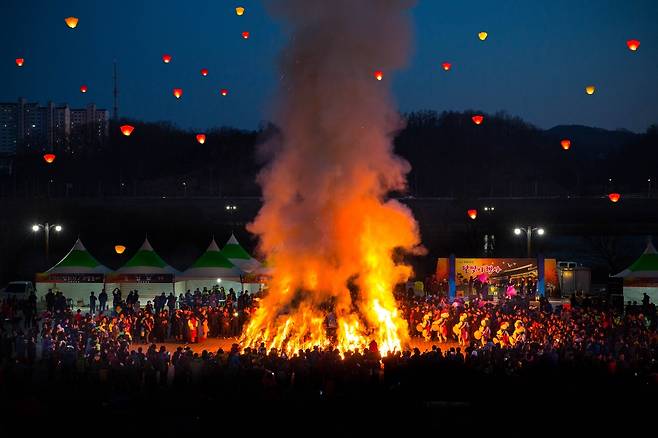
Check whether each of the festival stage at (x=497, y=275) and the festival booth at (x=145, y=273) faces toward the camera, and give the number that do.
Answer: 2

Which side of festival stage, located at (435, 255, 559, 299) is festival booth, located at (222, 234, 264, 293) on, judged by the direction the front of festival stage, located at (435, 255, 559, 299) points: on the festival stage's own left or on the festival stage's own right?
on the festival stage's own right

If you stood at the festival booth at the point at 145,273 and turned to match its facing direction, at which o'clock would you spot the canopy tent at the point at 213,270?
The canopy tent is roughly at 9 o'clock from the festival booth.

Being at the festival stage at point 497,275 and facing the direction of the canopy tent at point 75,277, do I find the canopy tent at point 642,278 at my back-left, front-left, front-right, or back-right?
back-left

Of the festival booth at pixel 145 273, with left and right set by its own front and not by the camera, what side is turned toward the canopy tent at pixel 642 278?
left

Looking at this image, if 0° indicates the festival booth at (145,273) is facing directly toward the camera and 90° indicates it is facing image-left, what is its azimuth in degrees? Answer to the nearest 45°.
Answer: approximately 0°

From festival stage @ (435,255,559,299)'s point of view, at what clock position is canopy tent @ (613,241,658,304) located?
The canopy tent is roughly at 10 o'clock from the festival stage.

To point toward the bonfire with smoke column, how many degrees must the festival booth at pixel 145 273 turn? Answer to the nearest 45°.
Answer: approximately 45° to its left

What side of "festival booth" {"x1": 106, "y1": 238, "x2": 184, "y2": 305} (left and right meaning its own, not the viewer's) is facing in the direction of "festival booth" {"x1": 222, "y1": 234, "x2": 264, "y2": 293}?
left

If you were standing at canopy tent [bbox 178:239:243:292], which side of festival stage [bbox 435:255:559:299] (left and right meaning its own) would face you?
right

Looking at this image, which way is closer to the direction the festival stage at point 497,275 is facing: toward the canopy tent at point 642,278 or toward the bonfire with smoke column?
the bonfire with smoke column

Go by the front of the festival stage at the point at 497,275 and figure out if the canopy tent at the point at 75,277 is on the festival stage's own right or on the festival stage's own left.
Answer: on the festival stage's own right

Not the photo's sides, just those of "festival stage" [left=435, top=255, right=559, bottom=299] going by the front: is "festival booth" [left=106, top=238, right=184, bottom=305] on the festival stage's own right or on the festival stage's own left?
on the festival stage's own right

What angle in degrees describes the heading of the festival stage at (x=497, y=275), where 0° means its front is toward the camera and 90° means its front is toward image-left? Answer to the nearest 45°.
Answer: approximately 0°

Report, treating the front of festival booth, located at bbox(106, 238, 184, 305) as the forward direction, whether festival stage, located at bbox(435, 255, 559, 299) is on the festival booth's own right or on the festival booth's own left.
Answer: on the festival booth's own left
